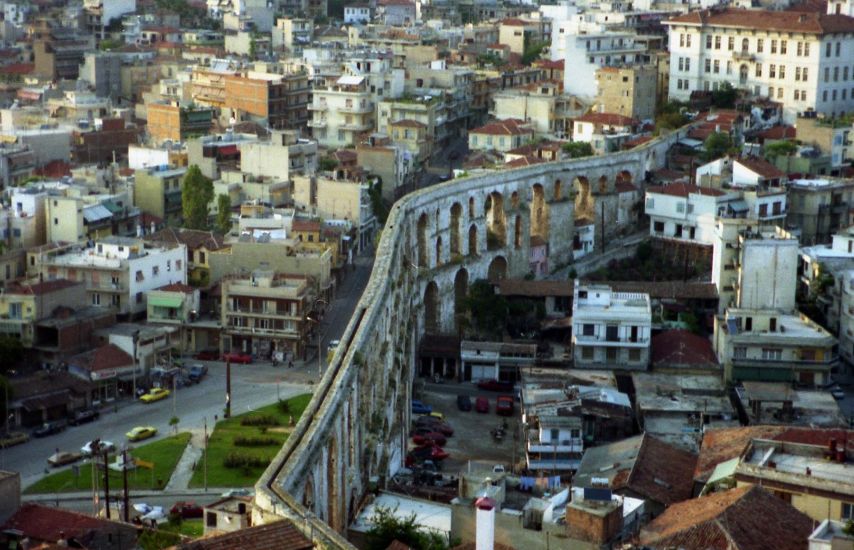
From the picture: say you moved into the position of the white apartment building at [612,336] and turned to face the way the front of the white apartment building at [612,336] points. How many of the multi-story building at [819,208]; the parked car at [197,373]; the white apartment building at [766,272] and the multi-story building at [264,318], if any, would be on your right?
2

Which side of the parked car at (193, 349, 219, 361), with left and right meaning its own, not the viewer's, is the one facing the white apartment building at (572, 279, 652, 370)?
back

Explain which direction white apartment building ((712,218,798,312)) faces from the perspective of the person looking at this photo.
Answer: facing to the left of the viewer

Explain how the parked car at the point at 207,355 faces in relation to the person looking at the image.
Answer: facing to the left of the viewer

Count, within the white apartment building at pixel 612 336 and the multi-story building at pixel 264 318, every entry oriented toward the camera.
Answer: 2

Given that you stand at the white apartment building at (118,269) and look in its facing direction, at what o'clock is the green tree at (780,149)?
The green tree is roughly at 7 o'clock from the white apartment building.

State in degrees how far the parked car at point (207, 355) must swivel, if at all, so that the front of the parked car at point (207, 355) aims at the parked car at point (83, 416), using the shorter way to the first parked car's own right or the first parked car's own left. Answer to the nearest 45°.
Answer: approximately 45° to the first parked car's own left

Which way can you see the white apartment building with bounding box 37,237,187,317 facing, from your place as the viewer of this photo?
facing the viewer and to the left of the viewer

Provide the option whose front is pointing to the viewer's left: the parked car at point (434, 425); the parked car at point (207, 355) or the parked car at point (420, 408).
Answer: the parked car at point (207, 355)

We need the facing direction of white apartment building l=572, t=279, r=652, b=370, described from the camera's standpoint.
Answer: facing the viewer
